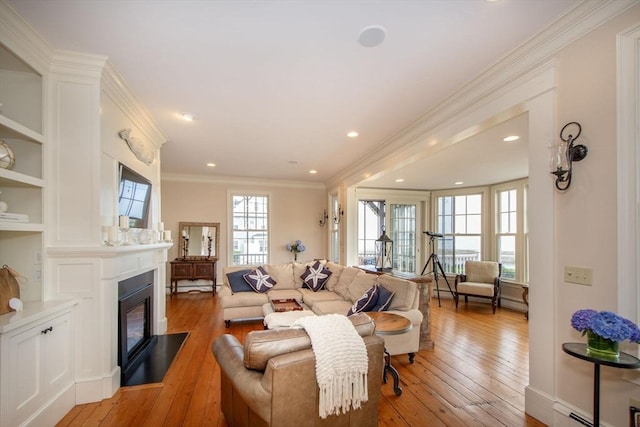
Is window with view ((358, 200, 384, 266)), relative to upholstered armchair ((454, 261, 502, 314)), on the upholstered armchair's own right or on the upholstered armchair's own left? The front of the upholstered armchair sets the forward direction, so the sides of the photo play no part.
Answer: on the upholstered armchair's own right

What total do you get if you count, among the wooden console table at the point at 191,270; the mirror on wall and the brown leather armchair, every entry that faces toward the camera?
2

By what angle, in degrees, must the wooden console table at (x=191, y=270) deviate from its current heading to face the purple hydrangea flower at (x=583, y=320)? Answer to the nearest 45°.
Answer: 0° — it already faces it

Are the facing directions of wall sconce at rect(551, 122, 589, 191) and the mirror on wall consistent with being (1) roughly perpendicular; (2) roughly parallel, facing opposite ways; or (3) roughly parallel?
roughly perpendicular

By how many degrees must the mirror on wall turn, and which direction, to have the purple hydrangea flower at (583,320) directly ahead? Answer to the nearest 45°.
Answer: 0° — it already faces it

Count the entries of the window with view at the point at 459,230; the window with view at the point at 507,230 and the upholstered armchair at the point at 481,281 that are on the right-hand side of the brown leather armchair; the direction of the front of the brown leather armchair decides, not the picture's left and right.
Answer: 3

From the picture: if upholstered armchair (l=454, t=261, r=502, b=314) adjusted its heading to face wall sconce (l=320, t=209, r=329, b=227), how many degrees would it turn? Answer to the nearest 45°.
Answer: approximately 45° to its right

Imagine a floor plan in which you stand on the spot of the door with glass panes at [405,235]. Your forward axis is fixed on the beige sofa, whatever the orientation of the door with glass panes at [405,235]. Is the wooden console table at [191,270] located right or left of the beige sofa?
right
